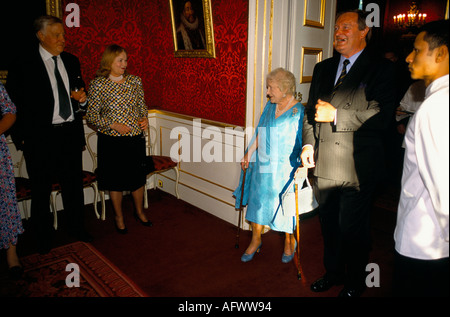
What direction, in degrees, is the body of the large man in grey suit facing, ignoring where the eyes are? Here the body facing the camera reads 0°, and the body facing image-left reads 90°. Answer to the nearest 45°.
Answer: approximately 45°

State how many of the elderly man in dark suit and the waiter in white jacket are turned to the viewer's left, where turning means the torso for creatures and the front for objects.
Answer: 1

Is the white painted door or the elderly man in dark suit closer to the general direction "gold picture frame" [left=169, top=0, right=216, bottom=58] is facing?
the elderly man in dark suit

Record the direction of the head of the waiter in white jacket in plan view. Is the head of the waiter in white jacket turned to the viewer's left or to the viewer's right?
to the viewer's left

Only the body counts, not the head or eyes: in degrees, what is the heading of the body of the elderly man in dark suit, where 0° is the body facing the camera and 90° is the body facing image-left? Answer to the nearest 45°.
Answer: approximately 315°

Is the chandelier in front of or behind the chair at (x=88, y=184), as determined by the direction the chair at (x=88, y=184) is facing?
behind

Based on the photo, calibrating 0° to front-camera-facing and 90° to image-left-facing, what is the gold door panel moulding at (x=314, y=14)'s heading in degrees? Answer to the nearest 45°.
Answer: approximately 45°

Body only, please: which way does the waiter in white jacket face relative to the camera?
to the viewer's left
